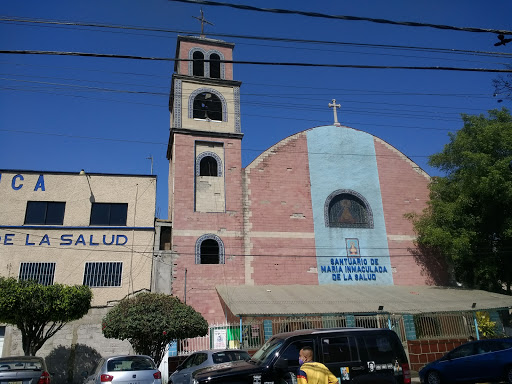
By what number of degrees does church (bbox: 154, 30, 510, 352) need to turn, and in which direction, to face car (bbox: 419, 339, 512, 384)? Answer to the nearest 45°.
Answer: approximately 45° to its left

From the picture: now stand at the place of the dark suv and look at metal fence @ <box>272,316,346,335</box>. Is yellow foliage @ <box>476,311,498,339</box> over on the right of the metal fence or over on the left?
right

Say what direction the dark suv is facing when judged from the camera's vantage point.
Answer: facing to the left of the viewer

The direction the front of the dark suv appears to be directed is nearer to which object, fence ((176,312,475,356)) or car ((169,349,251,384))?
the car

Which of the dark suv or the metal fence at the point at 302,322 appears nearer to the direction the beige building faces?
the dark suv

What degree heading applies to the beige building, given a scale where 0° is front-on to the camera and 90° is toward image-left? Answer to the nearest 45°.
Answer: approximately 0°

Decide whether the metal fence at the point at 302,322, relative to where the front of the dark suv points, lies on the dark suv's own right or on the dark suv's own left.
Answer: on the dark suv's own right

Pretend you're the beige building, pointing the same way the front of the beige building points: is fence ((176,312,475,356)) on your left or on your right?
on your left

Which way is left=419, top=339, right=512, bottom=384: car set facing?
to the viewer's left

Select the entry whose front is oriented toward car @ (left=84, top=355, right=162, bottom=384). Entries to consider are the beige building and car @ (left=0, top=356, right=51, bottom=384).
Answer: the beige building

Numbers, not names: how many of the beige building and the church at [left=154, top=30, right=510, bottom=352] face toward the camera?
2

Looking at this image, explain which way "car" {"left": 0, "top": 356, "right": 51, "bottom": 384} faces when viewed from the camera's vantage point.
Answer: facing away from the viewer

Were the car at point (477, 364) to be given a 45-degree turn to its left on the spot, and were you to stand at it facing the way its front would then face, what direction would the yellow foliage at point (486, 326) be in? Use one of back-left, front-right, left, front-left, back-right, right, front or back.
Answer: back-right
